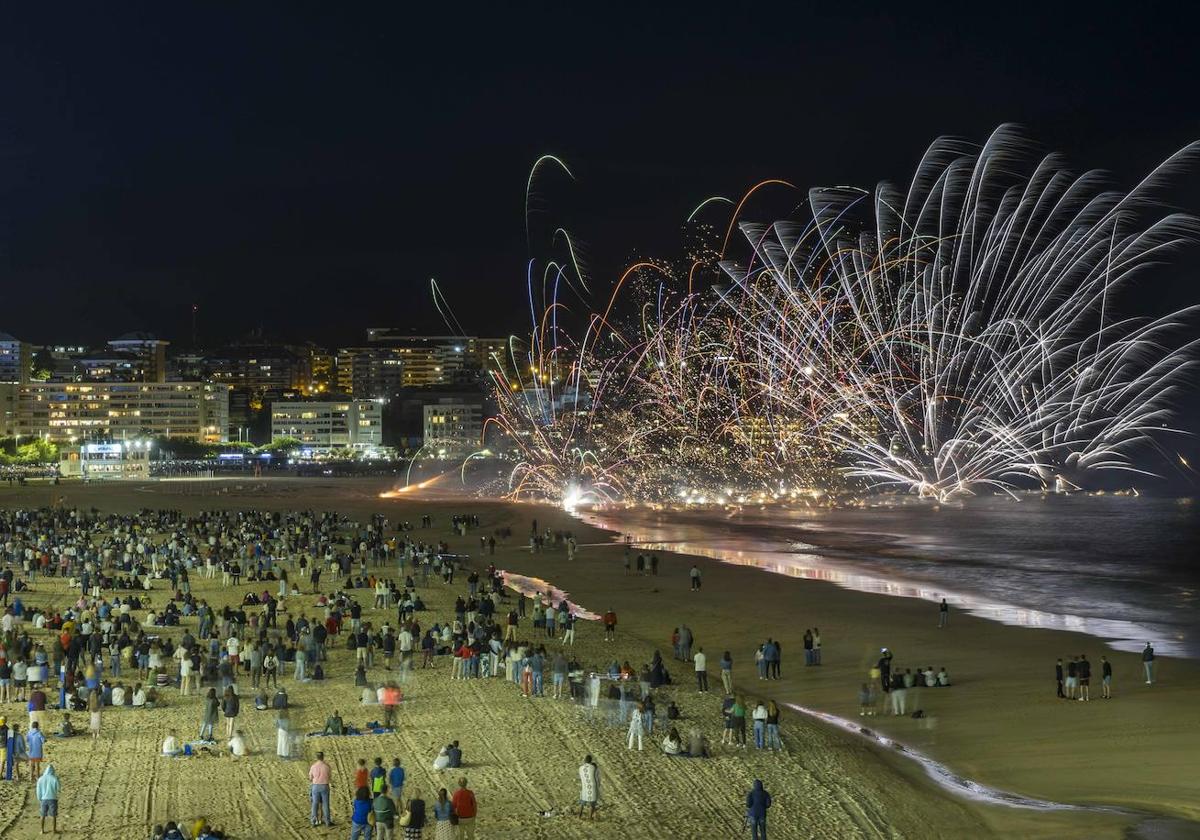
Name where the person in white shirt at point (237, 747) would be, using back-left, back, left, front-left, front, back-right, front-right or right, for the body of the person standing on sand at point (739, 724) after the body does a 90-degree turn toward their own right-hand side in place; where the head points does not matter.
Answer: back

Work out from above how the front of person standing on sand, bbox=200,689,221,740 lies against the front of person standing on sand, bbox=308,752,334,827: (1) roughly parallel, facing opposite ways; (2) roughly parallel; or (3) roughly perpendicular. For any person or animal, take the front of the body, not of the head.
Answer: roughly parallel

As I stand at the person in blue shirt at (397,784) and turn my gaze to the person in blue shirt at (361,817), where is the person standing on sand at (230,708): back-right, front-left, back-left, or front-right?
back-right

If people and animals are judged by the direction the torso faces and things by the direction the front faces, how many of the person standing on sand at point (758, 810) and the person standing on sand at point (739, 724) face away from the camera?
2

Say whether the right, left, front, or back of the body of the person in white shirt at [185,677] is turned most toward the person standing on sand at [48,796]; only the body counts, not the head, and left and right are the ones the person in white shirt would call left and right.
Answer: back

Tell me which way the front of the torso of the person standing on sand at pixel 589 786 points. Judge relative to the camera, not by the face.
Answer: away from the camera

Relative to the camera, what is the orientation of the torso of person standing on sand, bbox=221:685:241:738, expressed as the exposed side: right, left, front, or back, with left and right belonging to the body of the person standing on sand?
back

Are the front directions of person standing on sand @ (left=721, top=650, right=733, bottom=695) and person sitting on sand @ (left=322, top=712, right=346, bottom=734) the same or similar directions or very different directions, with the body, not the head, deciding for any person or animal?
same or similar directions

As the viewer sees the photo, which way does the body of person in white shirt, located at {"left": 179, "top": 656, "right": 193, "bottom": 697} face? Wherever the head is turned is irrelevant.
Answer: away from the camera

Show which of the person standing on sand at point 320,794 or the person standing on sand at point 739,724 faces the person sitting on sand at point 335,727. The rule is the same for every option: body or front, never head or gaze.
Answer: the person standing on sand at point 320,794

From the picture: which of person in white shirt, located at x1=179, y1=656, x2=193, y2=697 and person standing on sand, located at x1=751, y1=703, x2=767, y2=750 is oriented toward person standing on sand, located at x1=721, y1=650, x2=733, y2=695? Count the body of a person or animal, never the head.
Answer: person standing on sand, located at x1=751, y1=703, x2=767, y2=750

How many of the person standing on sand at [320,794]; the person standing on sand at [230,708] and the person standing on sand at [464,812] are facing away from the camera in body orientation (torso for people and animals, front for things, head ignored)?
3

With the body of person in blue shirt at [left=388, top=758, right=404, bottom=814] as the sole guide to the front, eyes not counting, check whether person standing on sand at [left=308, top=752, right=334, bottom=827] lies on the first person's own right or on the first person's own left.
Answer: on the first person's own left

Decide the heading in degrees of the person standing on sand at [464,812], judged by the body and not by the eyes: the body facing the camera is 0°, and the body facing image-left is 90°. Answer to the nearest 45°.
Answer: approximately 180°

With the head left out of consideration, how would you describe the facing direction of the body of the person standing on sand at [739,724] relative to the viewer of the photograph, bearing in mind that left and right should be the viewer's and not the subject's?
facing away from the viewer

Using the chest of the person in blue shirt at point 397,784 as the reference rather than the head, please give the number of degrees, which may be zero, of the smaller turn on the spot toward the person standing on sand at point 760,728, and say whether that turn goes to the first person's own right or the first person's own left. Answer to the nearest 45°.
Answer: approximately 45° to the first person's own right
